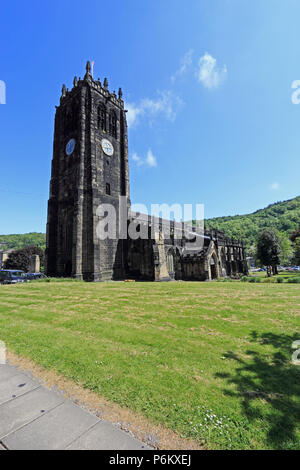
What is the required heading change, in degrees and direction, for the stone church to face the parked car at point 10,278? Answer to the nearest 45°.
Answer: approximately 90° to its right

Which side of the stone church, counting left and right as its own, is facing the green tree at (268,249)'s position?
left

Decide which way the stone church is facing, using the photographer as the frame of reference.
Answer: facing the viewer and to the left of the viewer

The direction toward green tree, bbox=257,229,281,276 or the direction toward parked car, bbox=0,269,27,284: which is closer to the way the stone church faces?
the parked car
